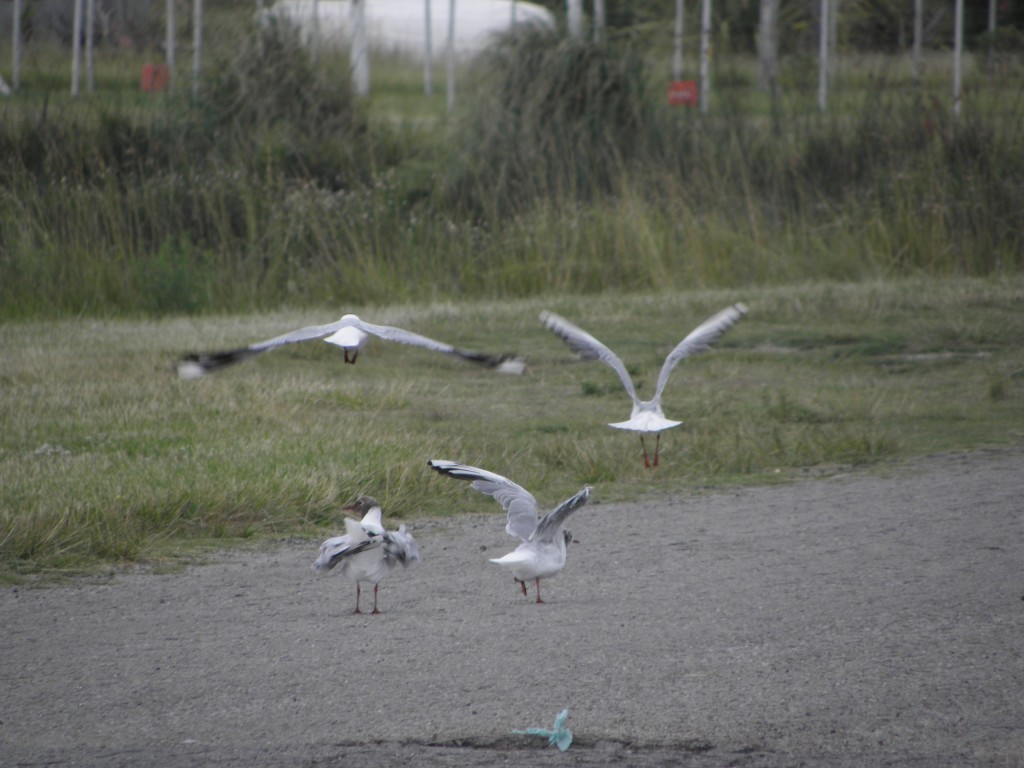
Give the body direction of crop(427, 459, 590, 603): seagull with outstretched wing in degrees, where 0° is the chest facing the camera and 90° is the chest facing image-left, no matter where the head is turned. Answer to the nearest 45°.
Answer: approximately 225°

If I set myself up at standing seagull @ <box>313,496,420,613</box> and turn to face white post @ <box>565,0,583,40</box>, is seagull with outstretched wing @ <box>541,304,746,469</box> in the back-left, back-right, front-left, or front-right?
front-right

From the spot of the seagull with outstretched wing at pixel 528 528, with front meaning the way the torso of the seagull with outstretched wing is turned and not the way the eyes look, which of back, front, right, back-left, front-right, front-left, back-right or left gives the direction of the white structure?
front-left

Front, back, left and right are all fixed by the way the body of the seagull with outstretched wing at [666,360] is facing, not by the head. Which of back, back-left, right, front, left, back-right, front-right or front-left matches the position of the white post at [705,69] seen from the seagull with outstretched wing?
front

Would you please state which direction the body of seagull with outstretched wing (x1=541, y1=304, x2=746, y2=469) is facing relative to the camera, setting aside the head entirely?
away from the camera

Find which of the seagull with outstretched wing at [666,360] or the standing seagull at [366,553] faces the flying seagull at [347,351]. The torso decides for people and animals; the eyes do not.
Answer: the standing seagull

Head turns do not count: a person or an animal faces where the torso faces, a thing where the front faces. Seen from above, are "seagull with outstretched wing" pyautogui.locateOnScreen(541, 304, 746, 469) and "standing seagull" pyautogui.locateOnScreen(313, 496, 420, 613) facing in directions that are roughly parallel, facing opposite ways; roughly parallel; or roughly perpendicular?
roughly parallel

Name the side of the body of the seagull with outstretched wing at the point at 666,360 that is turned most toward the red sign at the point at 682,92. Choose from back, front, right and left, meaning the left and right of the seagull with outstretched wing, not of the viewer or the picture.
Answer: front

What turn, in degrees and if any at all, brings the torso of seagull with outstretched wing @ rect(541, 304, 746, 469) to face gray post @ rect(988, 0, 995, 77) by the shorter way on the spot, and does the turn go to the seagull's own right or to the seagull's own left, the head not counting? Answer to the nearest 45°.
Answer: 0° — it already faces it

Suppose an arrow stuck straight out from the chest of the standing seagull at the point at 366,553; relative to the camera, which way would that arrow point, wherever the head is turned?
away from the camera

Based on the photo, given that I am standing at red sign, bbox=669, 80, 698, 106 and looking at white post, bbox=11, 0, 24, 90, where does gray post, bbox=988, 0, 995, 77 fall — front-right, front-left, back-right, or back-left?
back-right
